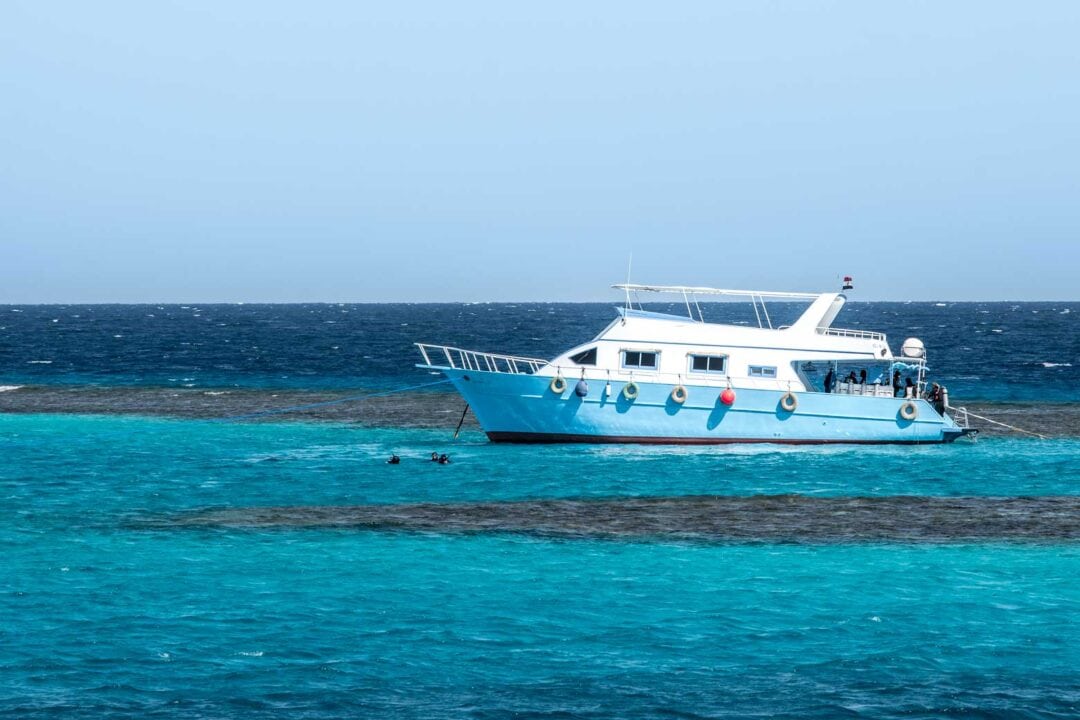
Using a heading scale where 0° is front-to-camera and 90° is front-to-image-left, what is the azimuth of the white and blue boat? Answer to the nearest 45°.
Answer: approximately 90°
